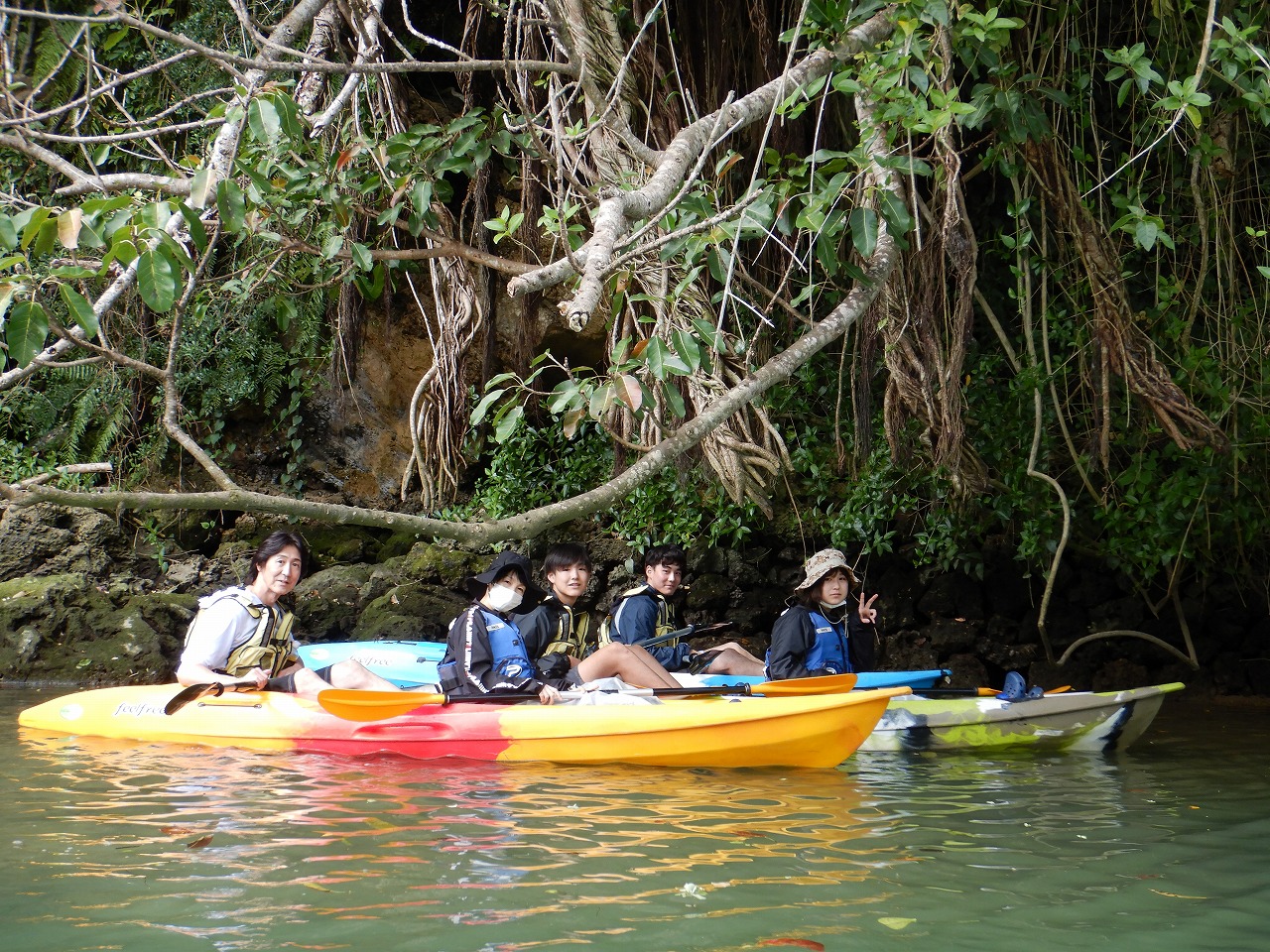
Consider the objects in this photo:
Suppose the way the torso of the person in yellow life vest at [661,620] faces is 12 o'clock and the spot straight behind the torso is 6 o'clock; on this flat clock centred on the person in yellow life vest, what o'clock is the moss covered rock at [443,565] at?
The moss covered rock is roughly at 8 o'clock from the person in yellow life vest.

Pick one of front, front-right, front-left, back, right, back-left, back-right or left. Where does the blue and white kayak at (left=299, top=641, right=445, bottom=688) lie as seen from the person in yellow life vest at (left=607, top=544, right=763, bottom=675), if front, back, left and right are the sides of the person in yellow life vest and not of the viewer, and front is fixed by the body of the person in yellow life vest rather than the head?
back

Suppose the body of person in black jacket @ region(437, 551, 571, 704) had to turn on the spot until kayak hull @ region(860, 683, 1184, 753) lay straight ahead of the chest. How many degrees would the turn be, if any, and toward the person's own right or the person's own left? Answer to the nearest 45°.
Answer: approximately 45° to the person's own left

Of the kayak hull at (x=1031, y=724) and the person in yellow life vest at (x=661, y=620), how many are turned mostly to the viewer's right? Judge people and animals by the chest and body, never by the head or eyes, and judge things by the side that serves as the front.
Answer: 2

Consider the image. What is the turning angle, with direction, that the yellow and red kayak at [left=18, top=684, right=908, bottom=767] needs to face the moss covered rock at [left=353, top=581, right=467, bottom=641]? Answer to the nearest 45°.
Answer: approximately 90° to its left

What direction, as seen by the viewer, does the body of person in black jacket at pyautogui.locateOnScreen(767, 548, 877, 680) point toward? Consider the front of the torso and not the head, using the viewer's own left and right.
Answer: facing the viewer and to the right of the viewer

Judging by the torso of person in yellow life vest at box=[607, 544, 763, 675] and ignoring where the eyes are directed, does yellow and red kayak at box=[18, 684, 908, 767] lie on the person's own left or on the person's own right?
on the person's own right

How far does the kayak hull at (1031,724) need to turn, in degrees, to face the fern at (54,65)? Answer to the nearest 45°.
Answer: approximately 180°

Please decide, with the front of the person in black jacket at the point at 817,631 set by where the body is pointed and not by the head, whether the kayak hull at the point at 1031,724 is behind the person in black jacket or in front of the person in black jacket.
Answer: in front

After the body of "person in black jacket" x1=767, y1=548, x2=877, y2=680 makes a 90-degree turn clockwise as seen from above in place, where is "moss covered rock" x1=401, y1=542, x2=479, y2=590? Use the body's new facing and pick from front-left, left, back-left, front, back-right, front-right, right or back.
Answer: right

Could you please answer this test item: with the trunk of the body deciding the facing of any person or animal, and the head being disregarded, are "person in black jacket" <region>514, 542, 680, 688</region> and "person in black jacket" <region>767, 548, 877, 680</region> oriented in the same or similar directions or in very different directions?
same or similar directions

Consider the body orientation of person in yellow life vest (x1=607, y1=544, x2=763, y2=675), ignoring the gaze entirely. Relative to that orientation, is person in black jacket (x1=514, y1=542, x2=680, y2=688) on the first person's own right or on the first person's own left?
on the first person's own right

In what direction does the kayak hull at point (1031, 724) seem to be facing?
to the viewer's right

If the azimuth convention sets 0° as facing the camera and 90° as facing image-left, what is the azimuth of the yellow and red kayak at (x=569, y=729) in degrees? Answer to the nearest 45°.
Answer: approximately 270°

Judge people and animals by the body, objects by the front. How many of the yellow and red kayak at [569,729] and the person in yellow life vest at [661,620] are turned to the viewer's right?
2

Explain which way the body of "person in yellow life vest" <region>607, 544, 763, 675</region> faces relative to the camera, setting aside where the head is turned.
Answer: to the viewer's right
